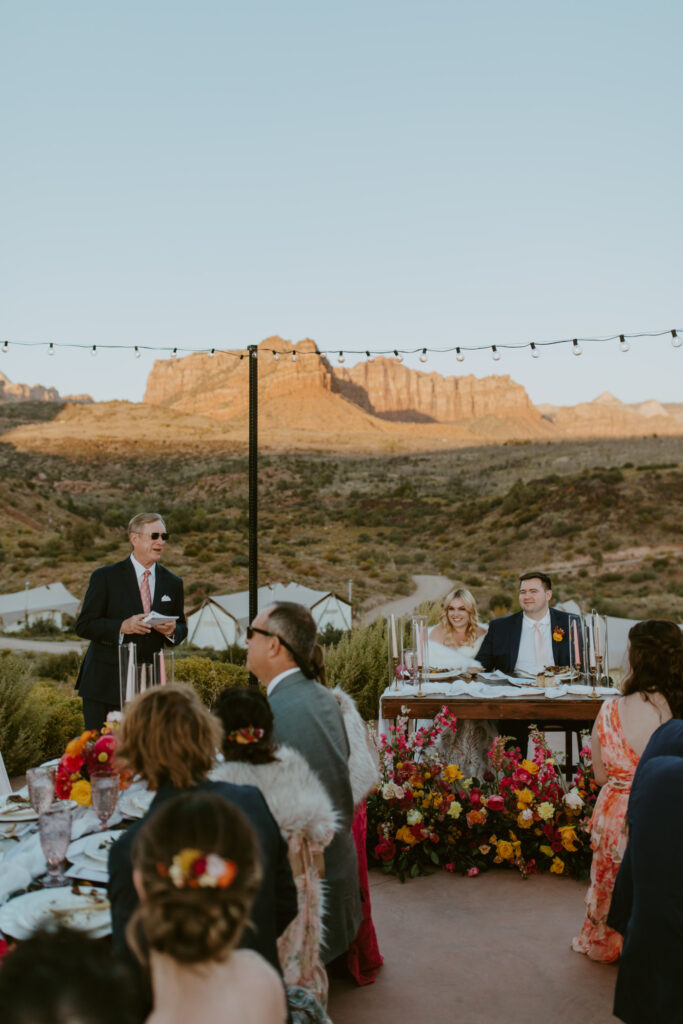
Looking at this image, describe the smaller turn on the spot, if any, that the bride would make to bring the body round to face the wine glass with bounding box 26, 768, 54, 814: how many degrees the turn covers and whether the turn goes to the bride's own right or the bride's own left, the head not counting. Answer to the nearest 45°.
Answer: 0° — they already face it

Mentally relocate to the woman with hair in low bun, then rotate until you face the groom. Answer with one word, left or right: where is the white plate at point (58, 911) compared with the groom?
left

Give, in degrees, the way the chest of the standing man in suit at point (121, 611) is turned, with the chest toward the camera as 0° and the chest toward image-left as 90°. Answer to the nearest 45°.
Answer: approximately 315°

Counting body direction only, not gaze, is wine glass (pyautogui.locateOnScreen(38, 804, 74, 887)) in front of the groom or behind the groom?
in front

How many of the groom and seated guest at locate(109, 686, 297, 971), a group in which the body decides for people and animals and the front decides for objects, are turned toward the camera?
1

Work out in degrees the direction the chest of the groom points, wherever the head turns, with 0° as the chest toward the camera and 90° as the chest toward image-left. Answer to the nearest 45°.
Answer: approximately 0°

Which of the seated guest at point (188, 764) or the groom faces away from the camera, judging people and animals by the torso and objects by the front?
the seated guest

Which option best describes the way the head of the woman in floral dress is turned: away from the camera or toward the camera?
away from the camera

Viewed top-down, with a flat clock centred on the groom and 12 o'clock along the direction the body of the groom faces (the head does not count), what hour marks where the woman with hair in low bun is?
The woman with hair in low bun is roughly at 12 o'clock from the groom.

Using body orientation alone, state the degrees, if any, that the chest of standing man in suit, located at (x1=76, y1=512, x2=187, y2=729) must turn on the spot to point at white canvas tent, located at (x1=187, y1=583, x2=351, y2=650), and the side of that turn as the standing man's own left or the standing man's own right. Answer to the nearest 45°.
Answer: approximately 135° to the standing man's own left

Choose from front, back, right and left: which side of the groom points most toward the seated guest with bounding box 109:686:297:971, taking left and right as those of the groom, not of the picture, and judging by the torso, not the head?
front

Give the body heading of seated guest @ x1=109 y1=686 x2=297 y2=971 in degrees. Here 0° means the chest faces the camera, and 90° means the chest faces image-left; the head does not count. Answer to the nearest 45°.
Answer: approximately 180°
